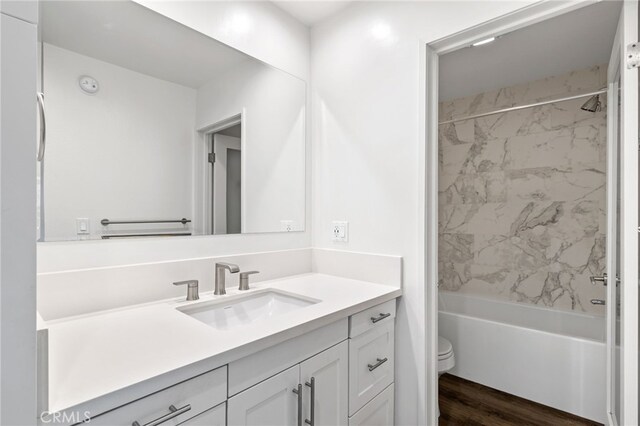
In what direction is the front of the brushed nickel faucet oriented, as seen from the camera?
facing the viewer and to the right of the viewer

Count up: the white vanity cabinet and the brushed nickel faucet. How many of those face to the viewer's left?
0

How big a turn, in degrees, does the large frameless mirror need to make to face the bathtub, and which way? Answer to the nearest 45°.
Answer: approximately 45° to its left

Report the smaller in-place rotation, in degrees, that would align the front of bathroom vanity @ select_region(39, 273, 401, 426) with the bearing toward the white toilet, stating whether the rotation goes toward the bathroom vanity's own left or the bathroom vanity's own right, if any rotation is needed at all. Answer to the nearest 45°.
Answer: approximately 90° to the bathroom vanity's own left
